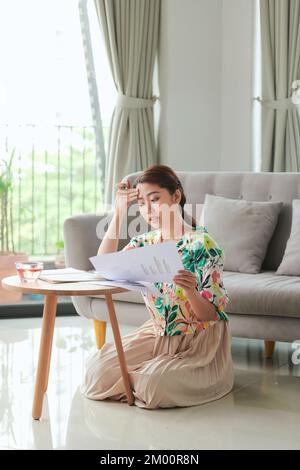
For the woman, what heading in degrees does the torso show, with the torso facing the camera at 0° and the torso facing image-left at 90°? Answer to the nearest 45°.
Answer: approximately 45°

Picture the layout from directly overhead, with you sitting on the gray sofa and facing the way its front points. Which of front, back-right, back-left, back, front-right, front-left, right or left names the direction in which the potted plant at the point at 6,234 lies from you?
back-right

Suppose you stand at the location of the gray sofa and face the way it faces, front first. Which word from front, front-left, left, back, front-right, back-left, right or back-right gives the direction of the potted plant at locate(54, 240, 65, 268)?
back-right

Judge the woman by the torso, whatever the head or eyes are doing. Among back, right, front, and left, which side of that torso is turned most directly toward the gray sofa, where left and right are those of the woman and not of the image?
back

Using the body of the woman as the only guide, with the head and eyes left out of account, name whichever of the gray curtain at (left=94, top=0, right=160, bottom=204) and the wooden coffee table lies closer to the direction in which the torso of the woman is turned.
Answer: the wooden coffee table

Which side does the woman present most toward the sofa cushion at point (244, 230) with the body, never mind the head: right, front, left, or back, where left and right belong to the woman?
back

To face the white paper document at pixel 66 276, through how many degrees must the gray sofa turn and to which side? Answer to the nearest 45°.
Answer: approximately 45° to its right

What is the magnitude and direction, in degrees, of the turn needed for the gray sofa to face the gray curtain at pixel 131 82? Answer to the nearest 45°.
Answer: approximately 135° to its right
